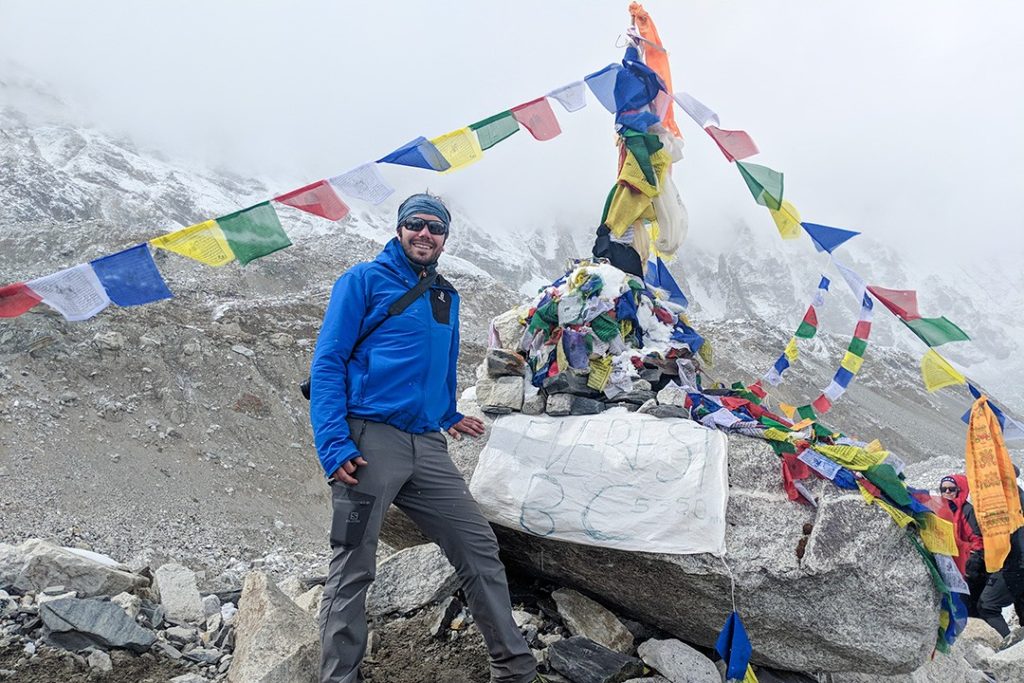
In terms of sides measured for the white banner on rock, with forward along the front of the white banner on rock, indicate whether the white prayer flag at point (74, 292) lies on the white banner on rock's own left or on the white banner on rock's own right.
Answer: on the white banner on rock's own right

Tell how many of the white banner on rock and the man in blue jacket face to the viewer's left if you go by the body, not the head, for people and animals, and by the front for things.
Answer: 0

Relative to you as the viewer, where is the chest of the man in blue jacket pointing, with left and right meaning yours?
facing the viewer and to the right of the viewer

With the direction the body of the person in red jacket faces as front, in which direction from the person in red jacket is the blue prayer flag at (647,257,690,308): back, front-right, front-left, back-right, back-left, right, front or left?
right

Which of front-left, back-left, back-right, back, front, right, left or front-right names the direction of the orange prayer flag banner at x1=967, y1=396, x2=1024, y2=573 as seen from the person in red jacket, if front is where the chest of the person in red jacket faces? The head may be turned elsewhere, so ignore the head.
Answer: front-left

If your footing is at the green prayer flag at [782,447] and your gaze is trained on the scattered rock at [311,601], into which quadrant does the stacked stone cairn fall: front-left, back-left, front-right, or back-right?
front-right

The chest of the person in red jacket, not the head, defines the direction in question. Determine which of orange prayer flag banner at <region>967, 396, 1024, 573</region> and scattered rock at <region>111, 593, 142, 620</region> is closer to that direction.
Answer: the scattered rock

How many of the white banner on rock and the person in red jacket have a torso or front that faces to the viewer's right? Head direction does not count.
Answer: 0

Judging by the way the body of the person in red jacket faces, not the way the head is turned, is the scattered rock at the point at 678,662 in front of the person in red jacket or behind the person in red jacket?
in front

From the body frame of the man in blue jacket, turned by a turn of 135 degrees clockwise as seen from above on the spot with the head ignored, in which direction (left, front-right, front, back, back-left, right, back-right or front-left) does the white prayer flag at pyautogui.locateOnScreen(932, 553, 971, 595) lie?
back

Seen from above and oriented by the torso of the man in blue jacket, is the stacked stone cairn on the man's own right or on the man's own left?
on the man's own left

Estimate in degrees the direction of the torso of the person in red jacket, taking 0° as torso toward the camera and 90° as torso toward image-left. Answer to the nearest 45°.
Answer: approximately 45°
